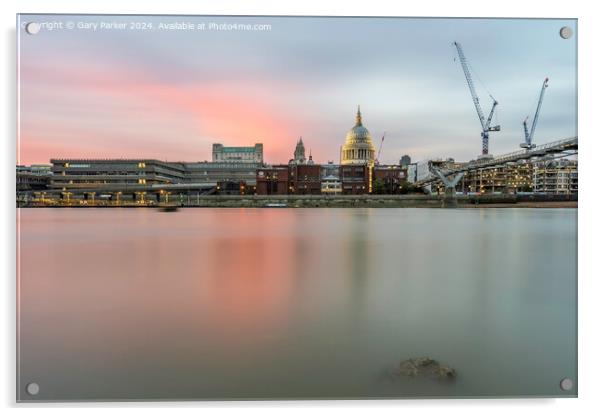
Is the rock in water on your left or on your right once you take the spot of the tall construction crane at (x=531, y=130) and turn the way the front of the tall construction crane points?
on your right

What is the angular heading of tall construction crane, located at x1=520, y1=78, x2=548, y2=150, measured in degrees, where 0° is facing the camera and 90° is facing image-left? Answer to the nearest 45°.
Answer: approximately 270°
